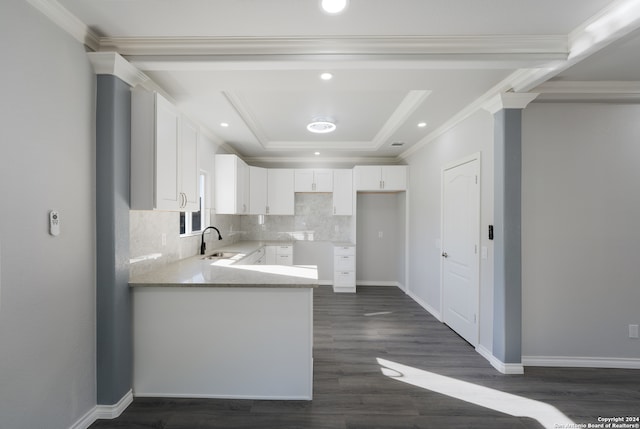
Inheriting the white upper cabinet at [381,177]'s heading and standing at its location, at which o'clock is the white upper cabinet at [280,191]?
the white upper cabinet at [280,191] is roughly at 3 o'clock from the white upper cabinet at [381,177].

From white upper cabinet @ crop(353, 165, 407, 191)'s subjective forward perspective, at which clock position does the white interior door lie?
The white interior door is roughly at 11 o'clock from the white upper cabinet.

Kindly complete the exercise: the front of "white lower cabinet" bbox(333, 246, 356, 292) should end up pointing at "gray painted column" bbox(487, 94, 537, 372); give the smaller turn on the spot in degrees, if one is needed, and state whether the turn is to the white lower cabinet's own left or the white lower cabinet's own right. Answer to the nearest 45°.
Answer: approximately 45° to the white lower cabinet's own left

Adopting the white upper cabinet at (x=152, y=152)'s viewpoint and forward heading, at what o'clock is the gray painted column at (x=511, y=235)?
The gray painted column is roughly at 11 o'clock from the white upper cabinet.

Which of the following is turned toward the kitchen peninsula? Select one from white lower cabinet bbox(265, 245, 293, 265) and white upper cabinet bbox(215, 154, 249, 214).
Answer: the white lower cabinet

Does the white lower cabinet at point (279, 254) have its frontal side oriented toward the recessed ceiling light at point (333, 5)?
yes

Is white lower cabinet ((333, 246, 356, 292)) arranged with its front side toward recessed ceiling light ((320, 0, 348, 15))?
yes

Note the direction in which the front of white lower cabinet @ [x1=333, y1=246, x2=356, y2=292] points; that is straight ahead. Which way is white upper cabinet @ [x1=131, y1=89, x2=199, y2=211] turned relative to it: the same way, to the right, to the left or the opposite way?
to the left

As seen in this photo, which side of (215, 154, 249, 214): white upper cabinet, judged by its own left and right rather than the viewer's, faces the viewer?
right
